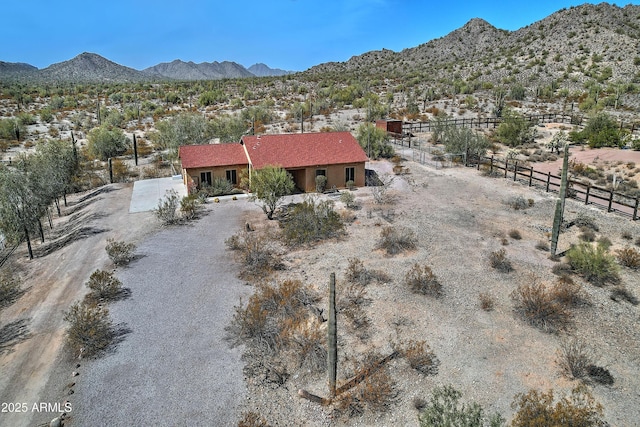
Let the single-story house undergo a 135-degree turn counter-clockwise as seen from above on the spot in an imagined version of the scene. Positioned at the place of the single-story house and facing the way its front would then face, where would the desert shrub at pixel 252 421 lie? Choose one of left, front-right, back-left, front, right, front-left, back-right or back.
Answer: back-right

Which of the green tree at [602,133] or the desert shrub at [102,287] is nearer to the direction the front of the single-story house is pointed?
the desert shrub

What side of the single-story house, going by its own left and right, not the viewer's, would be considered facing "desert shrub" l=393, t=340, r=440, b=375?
front

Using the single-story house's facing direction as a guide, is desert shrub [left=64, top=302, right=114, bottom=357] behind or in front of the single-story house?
in front

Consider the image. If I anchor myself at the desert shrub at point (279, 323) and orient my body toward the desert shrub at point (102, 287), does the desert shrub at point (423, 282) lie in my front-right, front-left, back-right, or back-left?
back-right

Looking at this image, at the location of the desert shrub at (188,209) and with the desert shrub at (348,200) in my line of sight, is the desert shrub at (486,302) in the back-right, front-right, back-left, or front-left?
front-right

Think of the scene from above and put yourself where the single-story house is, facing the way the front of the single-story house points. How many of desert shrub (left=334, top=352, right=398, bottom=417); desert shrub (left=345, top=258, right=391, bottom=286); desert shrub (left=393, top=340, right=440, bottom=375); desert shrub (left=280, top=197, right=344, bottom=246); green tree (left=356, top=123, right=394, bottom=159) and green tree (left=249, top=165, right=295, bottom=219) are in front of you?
5

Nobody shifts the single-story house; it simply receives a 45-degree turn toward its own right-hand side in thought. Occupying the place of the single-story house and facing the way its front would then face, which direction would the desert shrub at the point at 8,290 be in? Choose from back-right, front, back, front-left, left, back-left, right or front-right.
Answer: front

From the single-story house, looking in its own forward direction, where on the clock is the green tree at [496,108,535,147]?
The green tree is roughly at 8 o'clock from the single-story house.

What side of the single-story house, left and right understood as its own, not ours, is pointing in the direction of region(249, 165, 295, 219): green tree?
front

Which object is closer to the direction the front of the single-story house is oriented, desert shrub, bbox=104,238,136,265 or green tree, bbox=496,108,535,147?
the desert shrub

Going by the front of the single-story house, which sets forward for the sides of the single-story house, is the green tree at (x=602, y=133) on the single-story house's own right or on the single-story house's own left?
on the single-story house's own left

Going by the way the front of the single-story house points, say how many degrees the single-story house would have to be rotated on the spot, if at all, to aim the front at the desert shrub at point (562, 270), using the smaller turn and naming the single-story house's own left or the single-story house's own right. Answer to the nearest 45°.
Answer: approximately 45° to the single-story house's own left

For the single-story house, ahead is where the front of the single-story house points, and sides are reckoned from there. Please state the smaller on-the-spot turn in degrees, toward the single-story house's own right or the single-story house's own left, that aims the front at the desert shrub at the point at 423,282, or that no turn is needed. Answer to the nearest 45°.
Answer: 0° — it already faces it

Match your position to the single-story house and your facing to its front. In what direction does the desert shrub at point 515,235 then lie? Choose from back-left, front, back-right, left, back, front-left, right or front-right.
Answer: front-left

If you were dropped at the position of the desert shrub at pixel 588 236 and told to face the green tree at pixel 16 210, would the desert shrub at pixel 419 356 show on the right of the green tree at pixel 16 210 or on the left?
left

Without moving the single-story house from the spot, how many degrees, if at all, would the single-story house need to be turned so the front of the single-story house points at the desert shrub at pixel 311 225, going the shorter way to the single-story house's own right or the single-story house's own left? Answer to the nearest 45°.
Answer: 0° — it already faces it

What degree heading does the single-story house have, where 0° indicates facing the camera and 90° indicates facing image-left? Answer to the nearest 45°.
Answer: approximately 0°

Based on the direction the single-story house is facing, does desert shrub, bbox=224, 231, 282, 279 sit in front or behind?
in front

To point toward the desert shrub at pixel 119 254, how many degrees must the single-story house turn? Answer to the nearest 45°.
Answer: approximately 45° to its right

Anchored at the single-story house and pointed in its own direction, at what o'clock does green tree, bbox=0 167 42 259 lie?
The green tree is roughly at 2 o'clock from the single-story house.
